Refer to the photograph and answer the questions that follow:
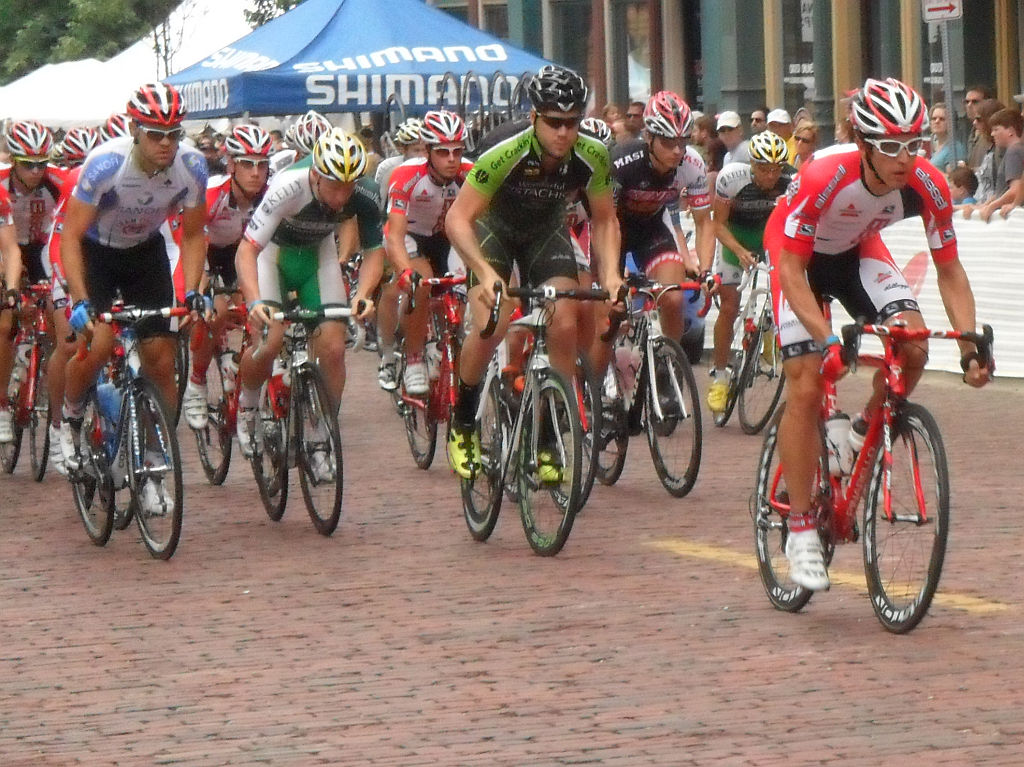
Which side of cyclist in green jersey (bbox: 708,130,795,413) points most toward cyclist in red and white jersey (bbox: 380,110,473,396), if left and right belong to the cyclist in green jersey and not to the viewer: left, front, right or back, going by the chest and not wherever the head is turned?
right

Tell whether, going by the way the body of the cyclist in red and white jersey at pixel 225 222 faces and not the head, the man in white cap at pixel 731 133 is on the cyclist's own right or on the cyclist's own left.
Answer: on the cyclist's own left

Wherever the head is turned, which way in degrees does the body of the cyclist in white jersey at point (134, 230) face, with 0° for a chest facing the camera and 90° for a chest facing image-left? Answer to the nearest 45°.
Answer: approximately 315°

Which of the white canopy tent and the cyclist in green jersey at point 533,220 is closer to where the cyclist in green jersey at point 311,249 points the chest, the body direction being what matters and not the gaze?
the cyclist in green jersey

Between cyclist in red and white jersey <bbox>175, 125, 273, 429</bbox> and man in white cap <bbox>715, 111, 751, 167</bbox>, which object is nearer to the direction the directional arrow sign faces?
the cyclist in red and white jersey

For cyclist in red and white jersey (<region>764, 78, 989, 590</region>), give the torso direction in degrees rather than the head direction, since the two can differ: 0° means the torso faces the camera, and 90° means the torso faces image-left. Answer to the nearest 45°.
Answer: approximately 315°

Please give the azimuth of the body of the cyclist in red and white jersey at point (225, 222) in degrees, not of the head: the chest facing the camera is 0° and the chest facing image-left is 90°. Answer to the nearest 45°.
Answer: approximately 315°

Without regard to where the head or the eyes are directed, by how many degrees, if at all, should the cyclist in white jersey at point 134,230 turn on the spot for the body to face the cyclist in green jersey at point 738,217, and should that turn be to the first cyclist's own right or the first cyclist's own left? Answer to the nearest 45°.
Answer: approximately 90° to the first cyclist's own left
